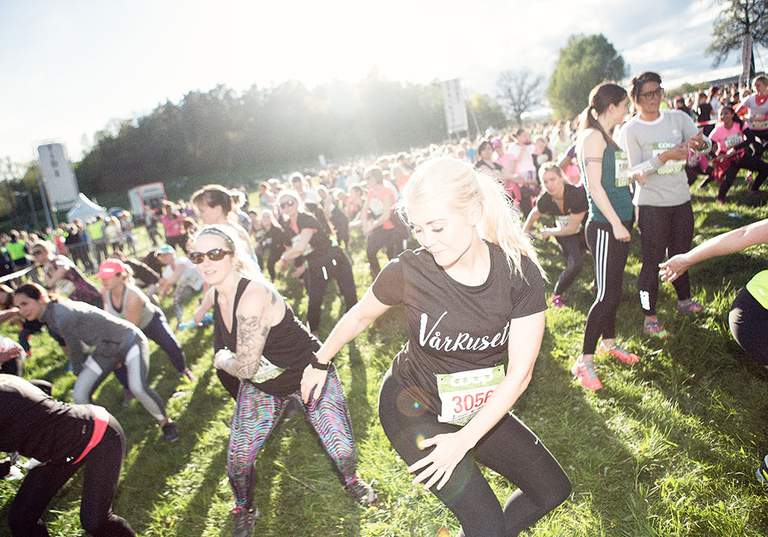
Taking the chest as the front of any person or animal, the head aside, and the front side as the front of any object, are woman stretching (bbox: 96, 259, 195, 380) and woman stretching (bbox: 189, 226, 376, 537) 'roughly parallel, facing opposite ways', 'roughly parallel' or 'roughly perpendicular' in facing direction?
roughly parallel

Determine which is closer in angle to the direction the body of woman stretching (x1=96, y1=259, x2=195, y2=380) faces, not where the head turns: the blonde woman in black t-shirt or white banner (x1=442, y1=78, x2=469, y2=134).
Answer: the blonde woman in black t-shirt

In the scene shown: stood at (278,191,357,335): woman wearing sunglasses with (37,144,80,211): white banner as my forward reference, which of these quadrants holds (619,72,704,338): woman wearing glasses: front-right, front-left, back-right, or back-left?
back-right

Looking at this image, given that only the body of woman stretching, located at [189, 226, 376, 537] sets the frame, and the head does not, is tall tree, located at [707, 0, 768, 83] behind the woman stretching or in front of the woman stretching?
behind

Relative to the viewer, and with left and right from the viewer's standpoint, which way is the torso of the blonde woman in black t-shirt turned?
facing the viewer

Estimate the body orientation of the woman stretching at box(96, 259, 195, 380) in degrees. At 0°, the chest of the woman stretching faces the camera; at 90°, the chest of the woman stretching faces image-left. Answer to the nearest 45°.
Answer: approximately 45°

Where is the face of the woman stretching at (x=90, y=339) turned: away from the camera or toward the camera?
toward the camera

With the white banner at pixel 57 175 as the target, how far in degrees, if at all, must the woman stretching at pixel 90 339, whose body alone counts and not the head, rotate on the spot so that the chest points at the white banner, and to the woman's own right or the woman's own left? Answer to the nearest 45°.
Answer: approximately 135° to the woman's own right

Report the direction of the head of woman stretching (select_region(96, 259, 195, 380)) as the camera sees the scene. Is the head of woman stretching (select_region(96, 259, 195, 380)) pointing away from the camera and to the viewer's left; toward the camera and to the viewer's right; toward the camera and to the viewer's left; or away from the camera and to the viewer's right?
toward the camera and to the viewer's left
